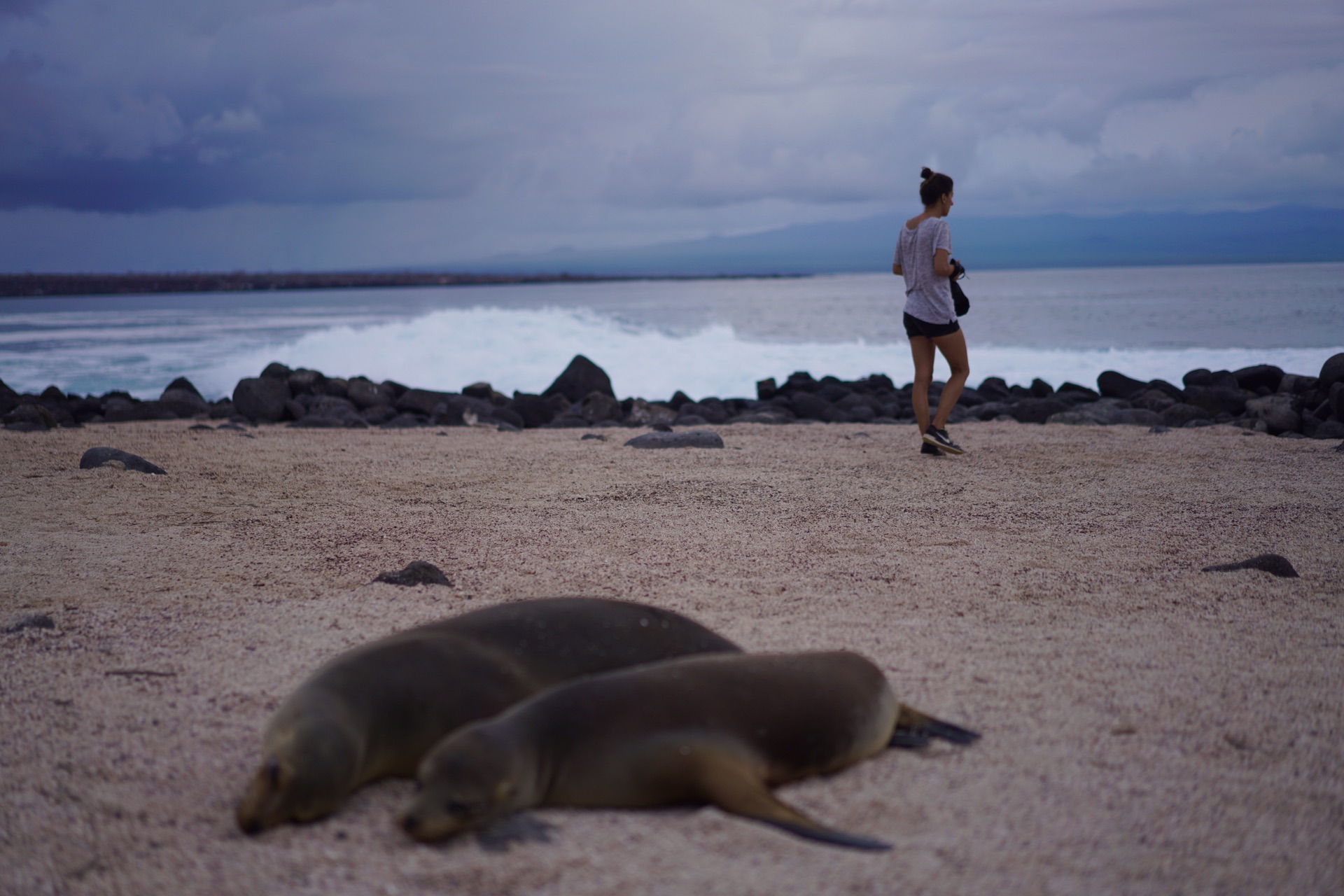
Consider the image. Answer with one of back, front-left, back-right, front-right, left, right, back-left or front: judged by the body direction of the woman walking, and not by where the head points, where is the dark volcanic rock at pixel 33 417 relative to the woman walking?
back-left

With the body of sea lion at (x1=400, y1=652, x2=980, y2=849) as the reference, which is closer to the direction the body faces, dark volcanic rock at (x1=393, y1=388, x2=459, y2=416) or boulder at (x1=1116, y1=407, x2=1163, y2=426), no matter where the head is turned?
the dark volcanic rock

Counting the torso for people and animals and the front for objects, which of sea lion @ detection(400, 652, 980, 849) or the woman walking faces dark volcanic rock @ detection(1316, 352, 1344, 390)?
the woman walking

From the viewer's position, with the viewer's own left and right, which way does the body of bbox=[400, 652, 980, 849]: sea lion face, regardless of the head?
facing to the left of the viewer

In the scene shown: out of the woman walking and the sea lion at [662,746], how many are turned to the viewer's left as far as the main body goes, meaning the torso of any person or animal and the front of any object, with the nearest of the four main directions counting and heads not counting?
1

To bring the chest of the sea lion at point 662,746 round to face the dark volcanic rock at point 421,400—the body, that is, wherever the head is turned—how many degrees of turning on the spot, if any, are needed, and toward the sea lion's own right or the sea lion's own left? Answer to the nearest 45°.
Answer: approximately 90° to the sea lion's own right

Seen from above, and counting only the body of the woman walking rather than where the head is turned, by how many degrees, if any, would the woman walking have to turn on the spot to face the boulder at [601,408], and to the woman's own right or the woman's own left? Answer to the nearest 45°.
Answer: approximately 90° to the woman's own left

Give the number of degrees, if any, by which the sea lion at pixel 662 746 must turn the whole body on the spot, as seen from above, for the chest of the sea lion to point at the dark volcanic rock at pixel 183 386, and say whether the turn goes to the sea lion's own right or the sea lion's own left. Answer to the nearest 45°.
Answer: approximately 45° to the sea lion's own right

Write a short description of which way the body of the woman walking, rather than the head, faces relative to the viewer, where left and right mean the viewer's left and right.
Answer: facing away from the viewer and to the right of the viewer

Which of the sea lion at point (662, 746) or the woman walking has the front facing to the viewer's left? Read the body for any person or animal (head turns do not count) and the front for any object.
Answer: the sea lion
